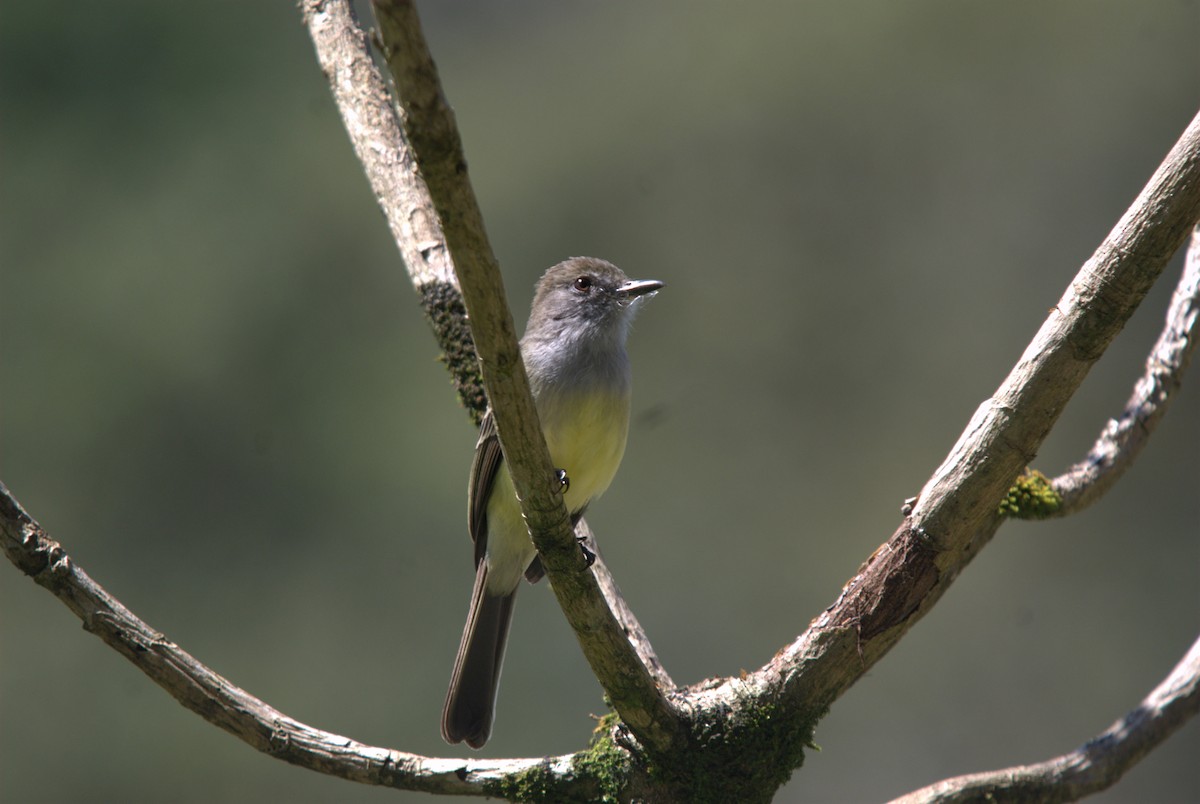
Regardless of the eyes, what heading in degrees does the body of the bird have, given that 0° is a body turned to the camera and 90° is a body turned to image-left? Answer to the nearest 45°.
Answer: approximately 315°

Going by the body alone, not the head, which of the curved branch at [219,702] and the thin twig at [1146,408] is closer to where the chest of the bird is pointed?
the thin twig

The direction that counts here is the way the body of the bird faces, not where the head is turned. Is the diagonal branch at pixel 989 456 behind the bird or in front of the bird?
in front

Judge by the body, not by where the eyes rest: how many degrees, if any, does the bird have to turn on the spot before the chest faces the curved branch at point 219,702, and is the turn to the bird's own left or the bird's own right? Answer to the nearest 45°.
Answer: approximately 90° to the bird's own right

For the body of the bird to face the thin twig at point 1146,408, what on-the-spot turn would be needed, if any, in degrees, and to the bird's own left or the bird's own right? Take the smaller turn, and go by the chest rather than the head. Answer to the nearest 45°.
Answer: approximately 45° to the bird's own left
